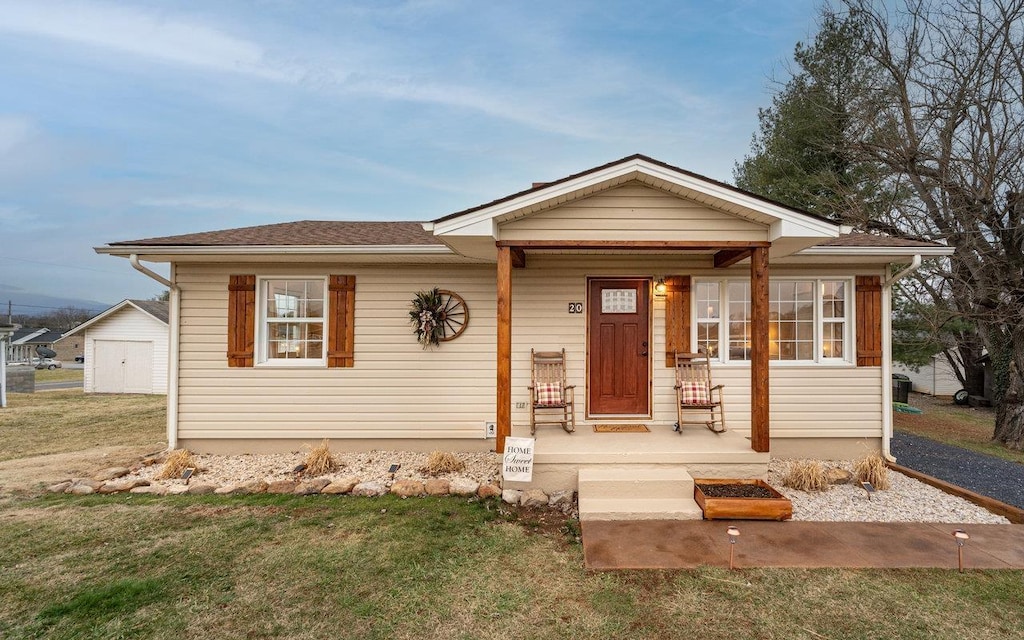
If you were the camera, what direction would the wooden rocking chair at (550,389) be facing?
facing the viewer

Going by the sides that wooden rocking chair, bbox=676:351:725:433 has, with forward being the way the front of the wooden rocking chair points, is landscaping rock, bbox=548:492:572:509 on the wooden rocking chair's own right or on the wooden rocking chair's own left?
on the wooden rocking chair's own right

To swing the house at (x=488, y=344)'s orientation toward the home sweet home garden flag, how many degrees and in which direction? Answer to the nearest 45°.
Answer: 0° — it already faces it

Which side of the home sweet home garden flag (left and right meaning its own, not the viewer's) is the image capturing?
front

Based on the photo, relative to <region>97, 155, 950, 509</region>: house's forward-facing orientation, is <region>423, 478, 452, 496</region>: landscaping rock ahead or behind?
ahead

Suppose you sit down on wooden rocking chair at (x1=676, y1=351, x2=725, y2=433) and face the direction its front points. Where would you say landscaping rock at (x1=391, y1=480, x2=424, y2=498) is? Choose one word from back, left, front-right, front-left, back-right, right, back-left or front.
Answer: right

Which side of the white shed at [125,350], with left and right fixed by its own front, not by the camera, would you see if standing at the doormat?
front
